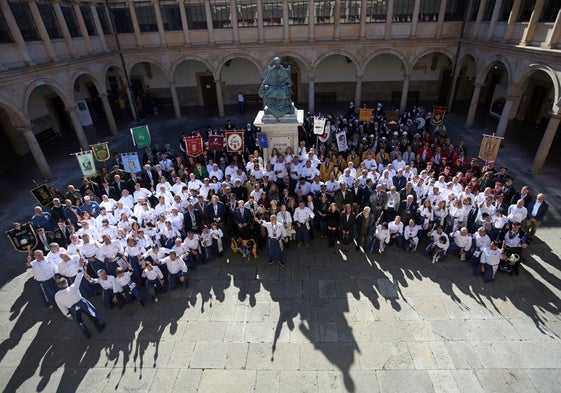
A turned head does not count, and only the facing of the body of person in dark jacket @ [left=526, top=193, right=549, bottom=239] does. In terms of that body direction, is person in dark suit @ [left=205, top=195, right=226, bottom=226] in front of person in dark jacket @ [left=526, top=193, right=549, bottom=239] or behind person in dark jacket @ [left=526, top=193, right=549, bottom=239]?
in front

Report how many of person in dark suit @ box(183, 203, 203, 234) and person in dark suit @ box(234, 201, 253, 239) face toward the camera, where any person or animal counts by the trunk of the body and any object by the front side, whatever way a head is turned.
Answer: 2

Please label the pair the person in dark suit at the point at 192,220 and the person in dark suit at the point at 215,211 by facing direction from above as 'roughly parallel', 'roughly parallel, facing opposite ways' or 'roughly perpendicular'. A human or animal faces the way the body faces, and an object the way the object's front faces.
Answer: roughly parallel

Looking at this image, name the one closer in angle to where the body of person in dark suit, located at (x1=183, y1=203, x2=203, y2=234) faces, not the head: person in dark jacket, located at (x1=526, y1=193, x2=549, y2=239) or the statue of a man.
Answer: the person in dark jacket

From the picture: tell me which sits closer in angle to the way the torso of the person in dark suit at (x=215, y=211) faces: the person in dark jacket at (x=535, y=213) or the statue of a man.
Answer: the person in dark jacket

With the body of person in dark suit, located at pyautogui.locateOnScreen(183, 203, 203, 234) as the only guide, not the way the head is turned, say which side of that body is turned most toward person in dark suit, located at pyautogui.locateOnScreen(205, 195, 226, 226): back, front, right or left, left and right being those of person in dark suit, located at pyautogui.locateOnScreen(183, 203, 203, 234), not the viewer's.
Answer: left

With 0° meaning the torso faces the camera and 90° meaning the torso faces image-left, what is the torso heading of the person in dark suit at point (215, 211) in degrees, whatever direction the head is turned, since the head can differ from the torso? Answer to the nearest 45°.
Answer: approximately 0°

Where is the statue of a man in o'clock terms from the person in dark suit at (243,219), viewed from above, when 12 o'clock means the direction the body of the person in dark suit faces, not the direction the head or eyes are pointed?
The statue of a man is roughly at 7 o'clock from the person in dark suit.

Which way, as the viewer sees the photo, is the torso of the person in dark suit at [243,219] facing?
toward the camera

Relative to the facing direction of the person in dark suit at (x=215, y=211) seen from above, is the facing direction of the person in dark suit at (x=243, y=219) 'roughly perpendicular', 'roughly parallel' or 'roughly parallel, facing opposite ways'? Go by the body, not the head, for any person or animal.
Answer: roughly parallel

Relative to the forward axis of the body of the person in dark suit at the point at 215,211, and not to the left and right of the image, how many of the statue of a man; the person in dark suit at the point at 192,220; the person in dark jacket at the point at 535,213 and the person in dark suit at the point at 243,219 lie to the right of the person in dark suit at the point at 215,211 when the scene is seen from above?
1

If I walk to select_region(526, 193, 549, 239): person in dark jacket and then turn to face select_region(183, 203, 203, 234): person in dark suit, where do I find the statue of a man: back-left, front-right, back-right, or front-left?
front-right
